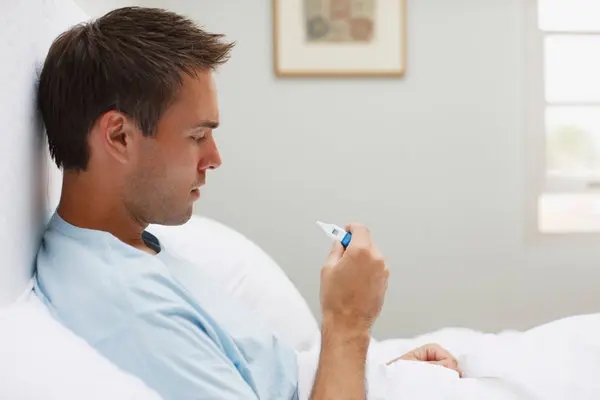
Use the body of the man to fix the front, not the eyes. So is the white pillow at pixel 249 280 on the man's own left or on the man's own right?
on the man's own left

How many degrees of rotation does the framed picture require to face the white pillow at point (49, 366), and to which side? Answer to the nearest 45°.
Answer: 0° — it already faces it

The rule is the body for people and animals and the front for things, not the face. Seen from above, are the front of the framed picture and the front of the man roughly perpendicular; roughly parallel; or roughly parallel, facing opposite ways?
roughly perpendicular

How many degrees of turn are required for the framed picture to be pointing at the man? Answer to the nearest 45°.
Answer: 0° — it already faces them

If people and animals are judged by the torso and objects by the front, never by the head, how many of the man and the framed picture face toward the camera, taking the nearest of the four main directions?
1

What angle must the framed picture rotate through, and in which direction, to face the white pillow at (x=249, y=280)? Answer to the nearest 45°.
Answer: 0° — it already faces it

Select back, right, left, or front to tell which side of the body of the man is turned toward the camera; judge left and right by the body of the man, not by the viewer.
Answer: right

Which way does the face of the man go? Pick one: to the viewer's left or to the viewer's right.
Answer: to the viewer's right

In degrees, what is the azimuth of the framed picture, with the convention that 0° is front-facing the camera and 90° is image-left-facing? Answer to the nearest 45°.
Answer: approximately 0°

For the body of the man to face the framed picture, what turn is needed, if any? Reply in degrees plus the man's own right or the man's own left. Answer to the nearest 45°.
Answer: approximately 90° to the man's own left
